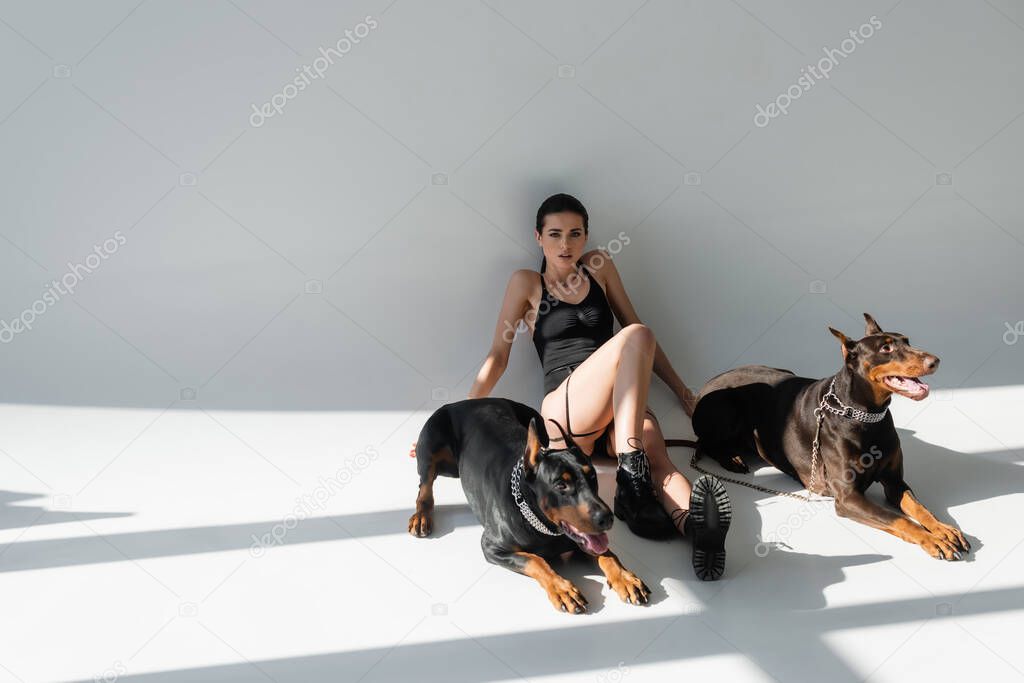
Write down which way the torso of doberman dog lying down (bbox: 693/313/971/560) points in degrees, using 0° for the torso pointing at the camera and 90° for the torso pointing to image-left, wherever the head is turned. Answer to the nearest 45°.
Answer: approximately 315°

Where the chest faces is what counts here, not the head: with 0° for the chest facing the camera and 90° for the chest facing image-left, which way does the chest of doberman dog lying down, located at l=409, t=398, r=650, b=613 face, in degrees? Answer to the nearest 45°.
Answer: approximately 315°

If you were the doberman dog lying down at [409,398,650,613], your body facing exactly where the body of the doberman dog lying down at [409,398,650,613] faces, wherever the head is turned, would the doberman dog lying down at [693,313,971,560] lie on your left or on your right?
on your left

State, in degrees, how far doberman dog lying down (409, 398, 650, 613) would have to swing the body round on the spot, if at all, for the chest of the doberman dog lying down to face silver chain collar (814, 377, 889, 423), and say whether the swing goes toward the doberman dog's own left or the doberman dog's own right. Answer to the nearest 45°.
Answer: approximately 45° to the doberman dog's own left

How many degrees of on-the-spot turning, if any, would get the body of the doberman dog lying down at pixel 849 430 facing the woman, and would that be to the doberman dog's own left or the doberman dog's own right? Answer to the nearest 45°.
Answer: approximately 135° to the doberman dog's own right
